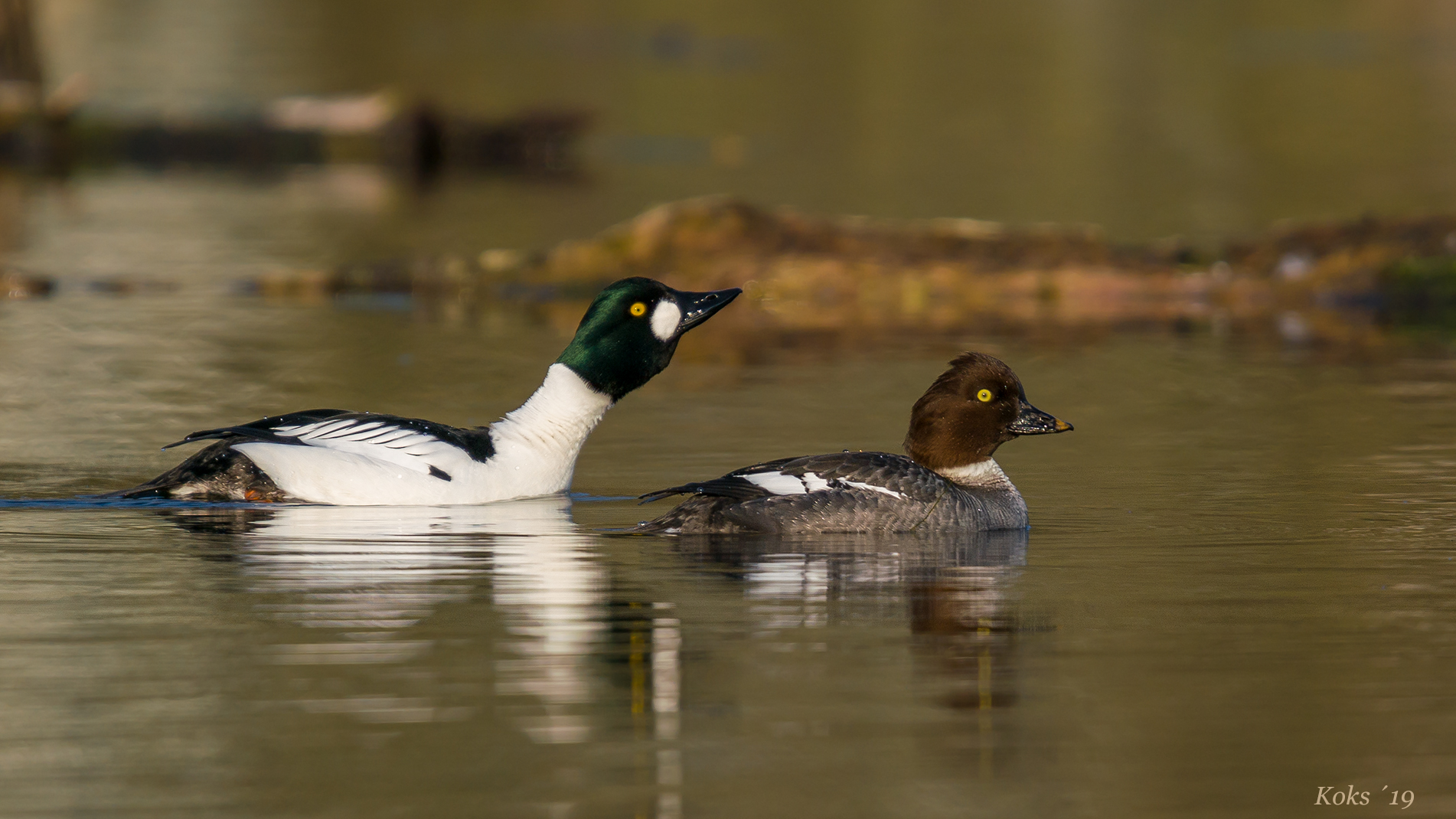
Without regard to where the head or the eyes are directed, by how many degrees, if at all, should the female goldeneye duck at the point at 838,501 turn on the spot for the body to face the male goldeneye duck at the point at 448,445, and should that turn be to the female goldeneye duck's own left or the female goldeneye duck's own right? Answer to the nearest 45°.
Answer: approximately 180°

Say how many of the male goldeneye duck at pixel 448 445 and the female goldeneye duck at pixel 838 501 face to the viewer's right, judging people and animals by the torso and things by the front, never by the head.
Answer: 2

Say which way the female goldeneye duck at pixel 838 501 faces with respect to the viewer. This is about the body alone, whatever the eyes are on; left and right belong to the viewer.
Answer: facing to the right of the viewer

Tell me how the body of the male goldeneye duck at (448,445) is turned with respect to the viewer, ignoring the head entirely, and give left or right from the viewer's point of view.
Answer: facing to the right of the viewer

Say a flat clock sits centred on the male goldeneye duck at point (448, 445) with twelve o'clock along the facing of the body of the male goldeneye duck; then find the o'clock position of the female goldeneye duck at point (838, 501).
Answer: The female goldeneye duck is roughly at 1 o'clock from the male goldeneye duck.

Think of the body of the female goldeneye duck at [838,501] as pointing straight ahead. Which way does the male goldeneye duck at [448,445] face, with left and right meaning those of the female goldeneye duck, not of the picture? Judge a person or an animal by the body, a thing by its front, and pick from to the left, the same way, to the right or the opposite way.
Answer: the same way
